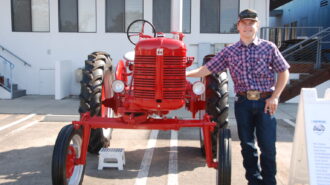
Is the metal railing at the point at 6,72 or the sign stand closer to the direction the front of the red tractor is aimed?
the sign stand

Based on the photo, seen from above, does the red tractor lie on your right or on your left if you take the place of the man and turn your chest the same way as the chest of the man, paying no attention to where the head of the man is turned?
on your right

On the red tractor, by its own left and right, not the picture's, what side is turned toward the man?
left

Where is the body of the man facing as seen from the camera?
toward the camera
